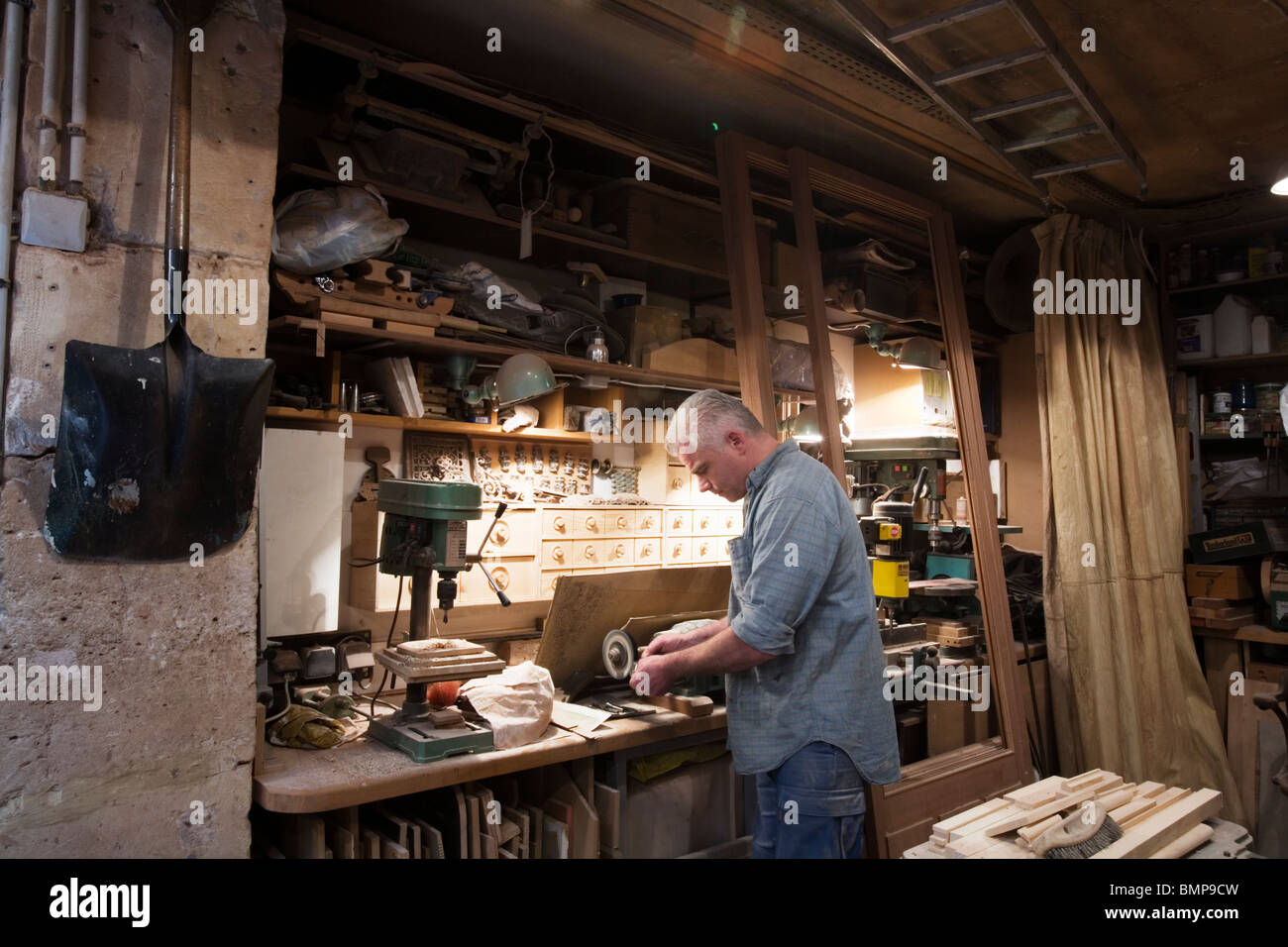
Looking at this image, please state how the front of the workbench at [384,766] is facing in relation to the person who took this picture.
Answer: facing the viewer and to the right of the viewer

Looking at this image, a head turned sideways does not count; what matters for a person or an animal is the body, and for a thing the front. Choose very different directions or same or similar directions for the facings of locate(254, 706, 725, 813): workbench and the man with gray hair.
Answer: very different directions

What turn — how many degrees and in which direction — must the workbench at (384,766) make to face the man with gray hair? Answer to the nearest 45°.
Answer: approximately 45° to its left

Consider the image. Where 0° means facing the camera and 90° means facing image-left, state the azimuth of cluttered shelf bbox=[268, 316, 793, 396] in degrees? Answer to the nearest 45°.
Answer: approximately 315°

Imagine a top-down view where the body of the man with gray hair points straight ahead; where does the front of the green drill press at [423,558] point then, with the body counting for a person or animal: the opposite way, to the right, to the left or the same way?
the opposite way

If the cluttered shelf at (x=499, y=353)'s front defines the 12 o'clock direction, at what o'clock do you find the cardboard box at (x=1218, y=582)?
The cardboard box is roughly at 10 o'clock from the cluttered shelf.

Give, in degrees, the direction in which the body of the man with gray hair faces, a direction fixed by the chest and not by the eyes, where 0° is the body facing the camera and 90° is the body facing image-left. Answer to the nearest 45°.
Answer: approximately 90°

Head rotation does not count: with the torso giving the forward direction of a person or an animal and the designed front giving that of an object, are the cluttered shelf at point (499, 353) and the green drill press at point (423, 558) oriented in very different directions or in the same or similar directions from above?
same or similar directions

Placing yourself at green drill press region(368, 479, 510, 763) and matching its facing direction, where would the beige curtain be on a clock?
The beige curtain is roughly at 10 o'clock from the green drill press.

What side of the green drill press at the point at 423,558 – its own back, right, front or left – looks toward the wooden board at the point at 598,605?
left

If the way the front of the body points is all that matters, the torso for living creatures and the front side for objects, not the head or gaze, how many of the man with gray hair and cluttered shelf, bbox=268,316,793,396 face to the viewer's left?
1

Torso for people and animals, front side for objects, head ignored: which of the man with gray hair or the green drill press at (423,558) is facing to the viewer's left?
the man with gray hair

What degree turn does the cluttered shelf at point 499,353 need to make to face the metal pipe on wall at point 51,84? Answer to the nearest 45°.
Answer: approximately 90° to its right

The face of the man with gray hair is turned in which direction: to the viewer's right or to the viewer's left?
to the viewer's left

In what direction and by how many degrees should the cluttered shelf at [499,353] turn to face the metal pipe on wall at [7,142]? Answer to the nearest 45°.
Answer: approximately 90° to its right
